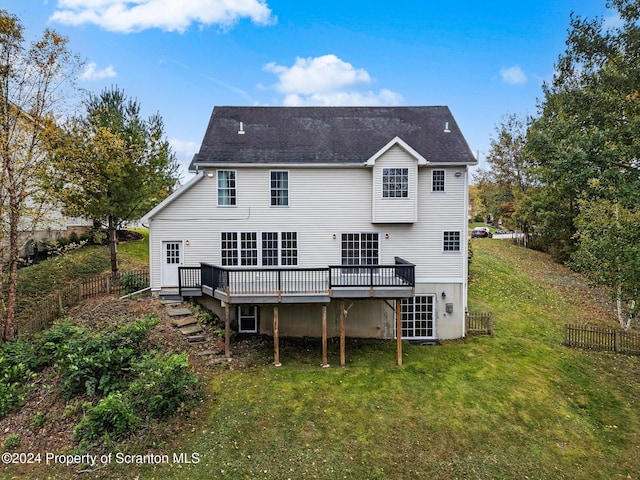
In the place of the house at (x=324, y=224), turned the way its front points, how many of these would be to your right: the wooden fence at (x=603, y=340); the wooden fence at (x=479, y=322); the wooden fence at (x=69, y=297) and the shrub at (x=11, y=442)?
2

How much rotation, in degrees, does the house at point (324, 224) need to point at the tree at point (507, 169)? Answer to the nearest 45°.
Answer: approximately 45° to its right

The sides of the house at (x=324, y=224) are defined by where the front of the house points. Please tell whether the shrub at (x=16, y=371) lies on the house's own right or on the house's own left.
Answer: on the house's own left

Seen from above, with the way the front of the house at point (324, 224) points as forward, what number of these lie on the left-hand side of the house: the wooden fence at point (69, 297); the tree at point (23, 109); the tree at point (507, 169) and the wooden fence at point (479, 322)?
2

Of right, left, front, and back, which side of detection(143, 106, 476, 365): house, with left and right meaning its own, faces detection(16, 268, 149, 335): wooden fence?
left

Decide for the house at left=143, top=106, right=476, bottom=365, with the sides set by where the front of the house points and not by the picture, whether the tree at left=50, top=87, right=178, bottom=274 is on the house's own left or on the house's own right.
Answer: on the house's own left

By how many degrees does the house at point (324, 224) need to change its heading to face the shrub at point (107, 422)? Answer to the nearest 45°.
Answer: approximately 135° to its left

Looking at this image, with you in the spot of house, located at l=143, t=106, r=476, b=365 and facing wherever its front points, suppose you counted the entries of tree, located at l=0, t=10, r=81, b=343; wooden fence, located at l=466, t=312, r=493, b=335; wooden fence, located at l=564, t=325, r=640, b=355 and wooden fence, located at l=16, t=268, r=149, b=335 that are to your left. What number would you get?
2

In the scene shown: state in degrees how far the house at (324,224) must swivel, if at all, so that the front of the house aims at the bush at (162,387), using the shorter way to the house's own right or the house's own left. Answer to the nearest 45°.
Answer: approximately 135° to the house's own left

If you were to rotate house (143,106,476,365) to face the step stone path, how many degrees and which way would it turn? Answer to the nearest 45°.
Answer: approximately 90° to its left

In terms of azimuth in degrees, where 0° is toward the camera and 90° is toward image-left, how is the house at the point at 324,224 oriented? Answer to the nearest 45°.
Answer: approximately 180°

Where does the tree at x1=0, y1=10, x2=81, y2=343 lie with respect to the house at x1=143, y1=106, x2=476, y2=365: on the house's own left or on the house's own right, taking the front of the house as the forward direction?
on the house's own left
